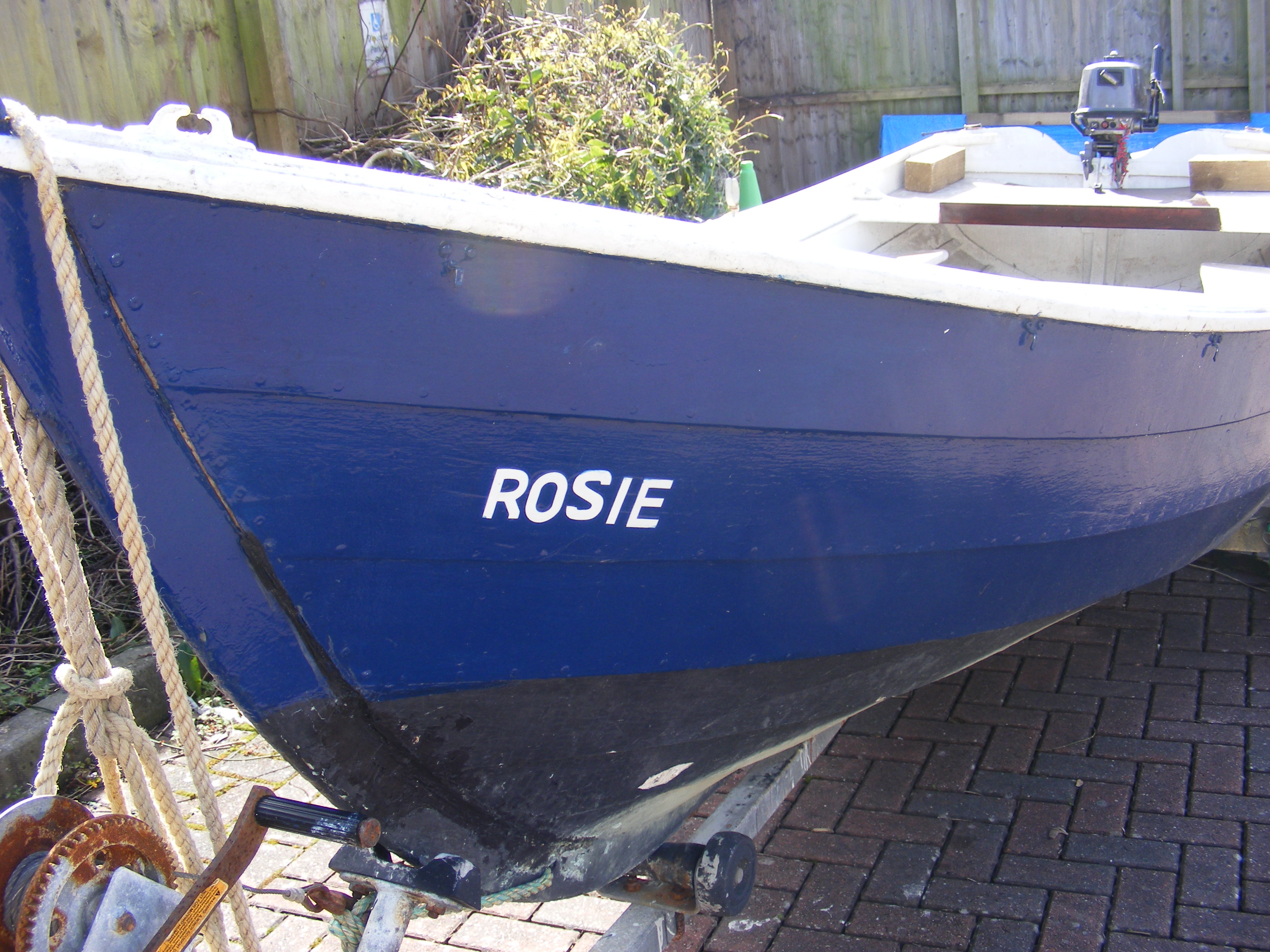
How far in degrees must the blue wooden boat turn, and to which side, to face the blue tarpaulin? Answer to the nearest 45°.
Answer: approximately 135° to its right

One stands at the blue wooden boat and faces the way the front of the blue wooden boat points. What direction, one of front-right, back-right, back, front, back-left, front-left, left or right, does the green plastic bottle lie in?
back-right

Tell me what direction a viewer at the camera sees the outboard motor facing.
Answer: facing the viewer

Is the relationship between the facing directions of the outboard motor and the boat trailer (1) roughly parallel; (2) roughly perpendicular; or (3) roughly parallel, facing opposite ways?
roughly parallel

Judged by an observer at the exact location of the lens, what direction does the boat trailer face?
facing the viewer and to the left of the viewer

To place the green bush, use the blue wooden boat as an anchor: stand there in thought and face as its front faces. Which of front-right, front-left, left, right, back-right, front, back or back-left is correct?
back-right

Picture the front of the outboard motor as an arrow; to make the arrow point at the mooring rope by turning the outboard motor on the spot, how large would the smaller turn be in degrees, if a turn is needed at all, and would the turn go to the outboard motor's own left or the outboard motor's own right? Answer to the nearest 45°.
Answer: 0° — it already faces it

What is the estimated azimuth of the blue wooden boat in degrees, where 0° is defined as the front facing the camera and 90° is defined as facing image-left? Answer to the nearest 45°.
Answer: approximately 45°
